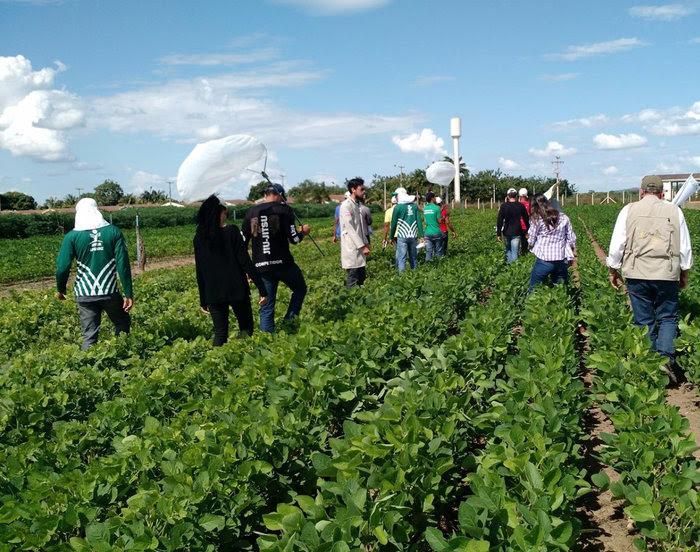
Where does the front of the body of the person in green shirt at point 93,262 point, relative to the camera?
away from the camera

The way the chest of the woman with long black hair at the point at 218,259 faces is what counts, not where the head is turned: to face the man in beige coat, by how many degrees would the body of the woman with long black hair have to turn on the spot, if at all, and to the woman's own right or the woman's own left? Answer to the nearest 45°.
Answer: approximately 45° to the woman's own right

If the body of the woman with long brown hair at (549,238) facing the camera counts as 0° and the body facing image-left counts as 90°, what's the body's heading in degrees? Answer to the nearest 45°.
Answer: approximately 180°

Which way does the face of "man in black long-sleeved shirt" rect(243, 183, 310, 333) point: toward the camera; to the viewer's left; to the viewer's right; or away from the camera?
away from the camera

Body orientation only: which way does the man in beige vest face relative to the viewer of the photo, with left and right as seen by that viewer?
facing away from the viewer

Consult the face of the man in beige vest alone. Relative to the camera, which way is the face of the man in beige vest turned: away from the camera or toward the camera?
away from the camera

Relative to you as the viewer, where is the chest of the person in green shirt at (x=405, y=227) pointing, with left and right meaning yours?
facing away from the viewer

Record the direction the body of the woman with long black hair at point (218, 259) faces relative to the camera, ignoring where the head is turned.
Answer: away from the camera

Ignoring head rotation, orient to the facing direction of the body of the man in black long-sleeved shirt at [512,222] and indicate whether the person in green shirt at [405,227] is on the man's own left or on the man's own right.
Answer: on the man's own left
